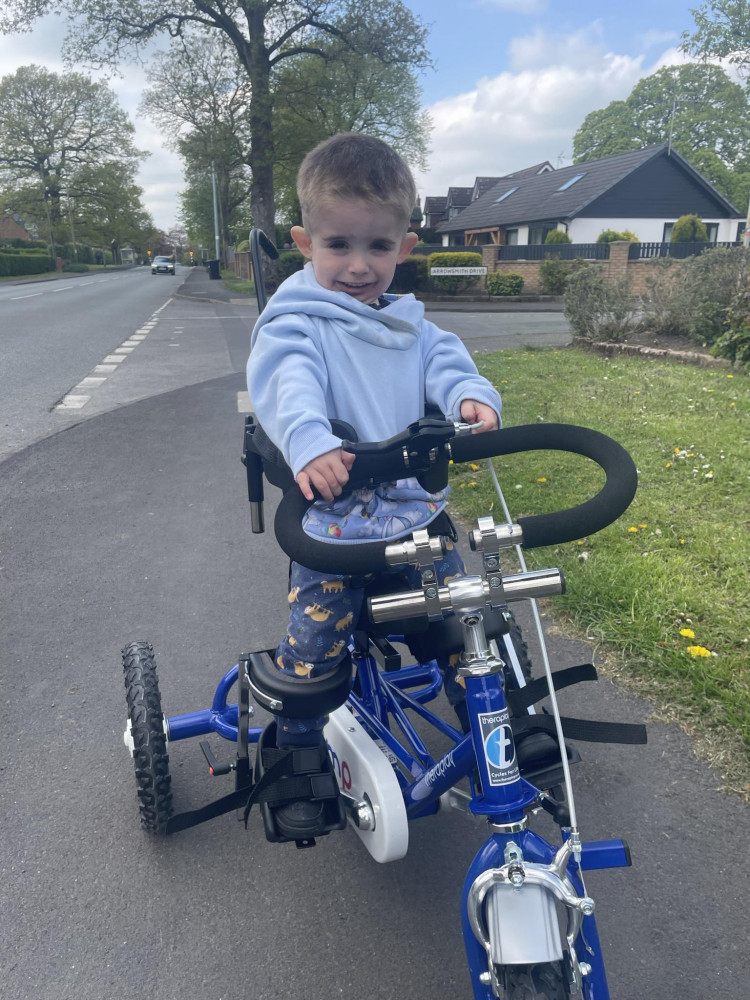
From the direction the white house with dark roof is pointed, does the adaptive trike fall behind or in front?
in front

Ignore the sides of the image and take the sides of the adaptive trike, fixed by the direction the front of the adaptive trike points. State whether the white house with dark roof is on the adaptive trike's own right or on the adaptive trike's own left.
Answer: on the adaptive trike's own left

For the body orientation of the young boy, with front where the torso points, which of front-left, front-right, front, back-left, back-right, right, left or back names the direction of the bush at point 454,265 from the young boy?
back

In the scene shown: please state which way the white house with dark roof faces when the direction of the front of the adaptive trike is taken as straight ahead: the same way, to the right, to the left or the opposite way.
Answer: to the right

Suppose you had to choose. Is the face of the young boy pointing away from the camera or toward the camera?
toward the camera

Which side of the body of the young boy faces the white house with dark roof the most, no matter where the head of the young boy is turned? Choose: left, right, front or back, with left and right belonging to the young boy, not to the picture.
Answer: back

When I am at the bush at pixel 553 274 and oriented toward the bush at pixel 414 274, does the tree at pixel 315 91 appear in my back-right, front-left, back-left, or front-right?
front-right

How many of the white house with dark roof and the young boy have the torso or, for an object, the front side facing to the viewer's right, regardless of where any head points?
0

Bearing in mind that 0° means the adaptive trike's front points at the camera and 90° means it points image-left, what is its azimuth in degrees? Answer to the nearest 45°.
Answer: approximately 315°

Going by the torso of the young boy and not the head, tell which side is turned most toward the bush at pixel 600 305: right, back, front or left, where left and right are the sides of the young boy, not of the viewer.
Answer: back

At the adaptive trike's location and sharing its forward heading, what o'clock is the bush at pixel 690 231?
The bush is roughly at 8 o'clock from the adaptive trike.

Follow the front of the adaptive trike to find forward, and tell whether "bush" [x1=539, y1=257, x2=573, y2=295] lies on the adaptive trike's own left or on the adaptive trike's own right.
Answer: on the adaptive trike's own left

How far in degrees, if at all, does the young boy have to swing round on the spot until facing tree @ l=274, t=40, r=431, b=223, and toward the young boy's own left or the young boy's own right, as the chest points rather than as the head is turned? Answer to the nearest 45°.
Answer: approximately 180°

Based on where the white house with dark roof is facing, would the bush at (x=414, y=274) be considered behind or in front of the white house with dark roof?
in front

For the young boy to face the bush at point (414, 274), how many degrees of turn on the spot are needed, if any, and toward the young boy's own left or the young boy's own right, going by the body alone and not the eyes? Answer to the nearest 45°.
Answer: approximately 180°

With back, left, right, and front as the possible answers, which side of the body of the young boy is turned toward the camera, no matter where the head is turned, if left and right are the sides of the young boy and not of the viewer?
front

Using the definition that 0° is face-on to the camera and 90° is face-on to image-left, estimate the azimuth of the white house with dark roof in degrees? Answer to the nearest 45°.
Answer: approximately 45°

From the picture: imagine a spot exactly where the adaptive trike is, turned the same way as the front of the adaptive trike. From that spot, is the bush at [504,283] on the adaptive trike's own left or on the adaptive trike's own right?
on the adaptive trike's own left

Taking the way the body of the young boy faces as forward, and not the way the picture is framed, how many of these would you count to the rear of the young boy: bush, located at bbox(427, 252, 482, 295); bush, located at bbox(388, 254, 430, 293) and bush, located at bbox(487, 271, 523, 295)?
3

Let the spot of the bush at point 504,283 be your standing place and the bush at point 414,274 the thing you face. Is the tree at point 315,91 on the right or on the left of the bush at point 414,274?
right

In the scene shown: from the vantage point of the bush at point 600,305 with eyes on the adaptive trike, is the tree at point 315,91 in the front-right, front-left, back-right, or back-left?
back-right
